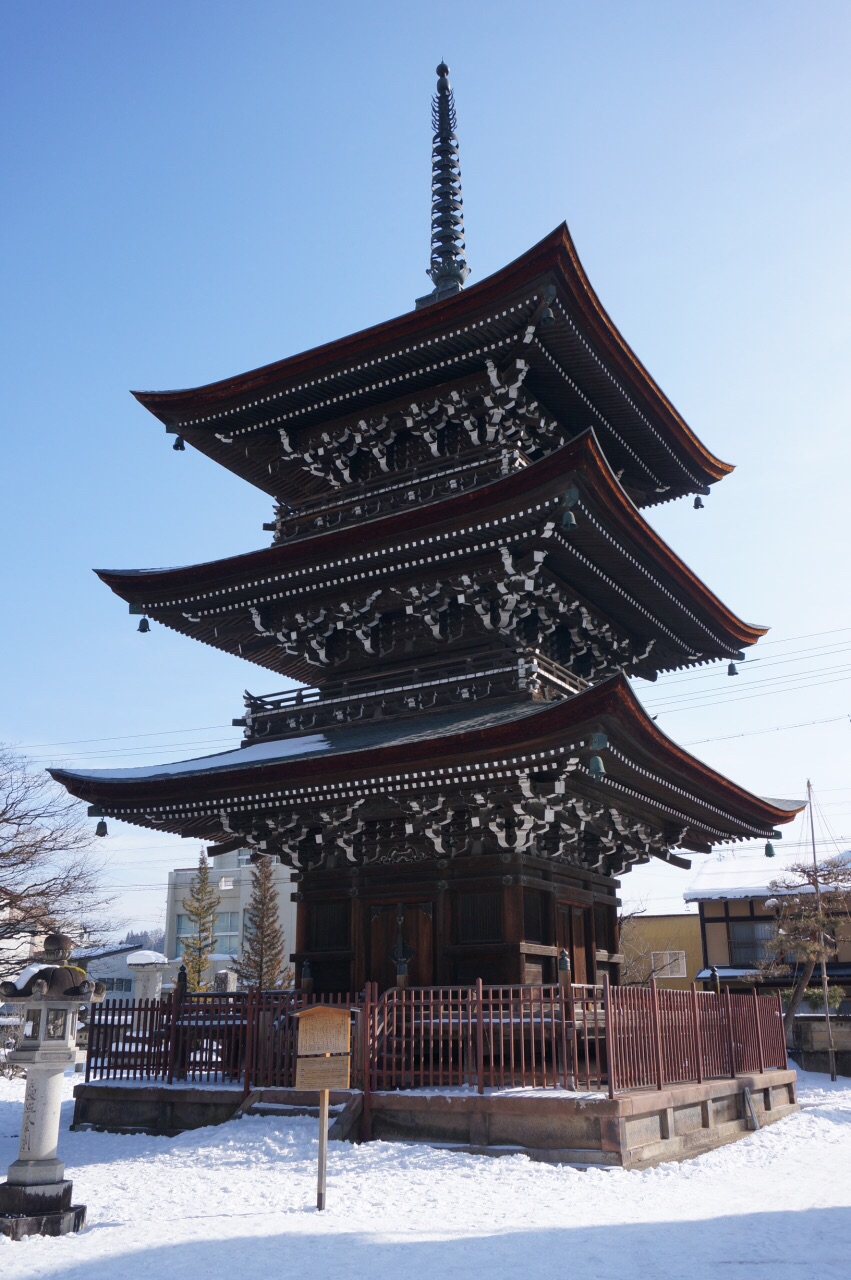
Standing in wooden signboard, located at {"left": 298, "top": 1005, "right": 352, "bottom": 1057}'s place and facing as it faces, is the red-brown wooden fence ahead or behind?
behind

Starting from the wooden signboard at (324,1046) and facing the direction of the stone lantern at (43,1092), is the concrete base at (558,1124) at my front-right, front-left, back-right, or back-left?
back-right

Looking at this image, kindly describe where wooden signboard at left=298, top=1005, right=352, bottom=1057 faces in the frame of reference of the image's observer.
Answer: facing the viewer

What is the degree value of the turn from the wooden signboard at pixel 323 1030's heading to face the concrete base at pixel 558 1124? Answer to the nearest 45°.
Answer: approximately 135° to its left

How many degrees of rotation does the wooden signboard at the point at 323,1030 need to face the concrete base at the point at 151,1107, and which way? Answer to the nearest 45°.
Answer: approximately 135° to its right

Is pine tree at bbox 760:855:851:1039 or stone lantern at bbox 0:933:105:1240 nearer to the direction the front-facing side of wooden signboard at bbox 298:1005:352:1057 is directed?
the stone lantern

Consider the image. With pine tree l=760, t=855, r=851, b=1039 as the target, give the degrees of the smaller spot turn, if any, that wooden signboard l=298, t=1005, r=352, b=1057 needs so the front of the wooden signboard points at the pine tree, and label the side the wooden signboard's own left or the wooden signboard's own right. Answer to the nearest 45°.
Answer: approximately 135° to the wooden signboard's own left

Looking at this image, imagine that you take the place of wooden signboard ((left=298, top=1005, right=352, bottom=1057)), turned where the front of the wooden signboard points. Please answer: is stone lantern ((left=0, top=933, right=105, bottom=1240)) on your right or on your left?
on your right
